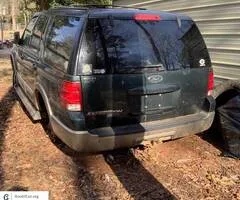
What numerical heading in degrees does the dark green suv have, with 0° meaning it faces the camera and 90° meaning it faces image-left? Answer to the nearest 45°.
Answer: approximately 135°
